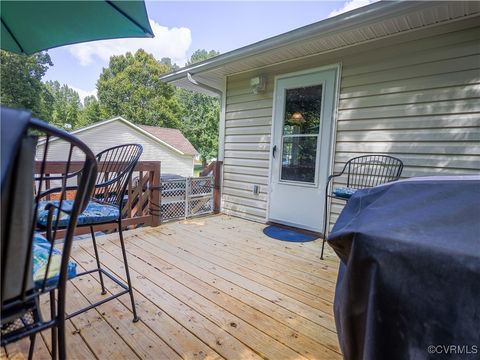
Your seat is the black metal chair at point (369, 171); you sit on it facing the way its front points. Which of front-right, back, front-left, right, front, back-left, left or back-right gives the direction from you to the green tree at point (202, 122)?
right

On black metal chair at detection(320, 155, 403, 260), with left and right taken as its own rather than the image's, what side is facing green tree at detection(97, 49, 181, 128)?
right

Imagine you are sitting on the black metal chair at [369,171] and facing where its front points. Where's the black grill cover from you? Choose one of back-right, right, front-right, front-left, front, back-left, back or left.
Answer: front-left

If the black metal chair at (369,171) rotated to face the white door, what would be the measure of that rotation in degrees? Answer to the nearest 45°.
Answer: approximately 45° to its right

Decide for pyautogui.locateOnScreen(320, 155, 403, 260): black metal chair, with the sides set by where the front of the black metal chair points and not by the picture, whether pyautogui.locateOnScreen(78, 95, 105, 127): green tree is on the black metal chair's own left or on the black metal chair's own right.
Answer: on the black metal chair's own right

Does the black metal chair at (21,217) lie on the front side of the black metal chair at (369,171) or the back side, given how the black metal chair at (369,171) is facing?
on the front side

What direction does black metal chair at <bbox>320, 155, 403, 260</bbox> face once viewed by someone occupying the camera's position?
facing the viewer and to the left of the viewer

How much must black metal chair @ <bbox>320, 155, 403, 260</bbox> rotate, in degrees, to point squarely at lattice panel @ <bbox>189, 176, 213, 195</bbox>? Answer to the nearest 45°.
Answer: approximately 45° to its right
